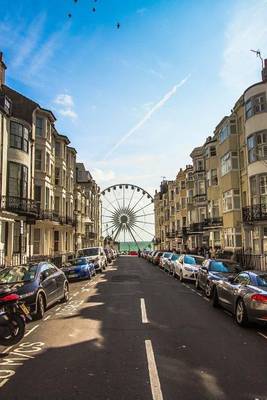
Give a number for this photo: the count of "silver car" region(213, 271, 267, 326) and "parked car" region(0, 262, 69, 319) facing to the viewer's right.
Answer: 0

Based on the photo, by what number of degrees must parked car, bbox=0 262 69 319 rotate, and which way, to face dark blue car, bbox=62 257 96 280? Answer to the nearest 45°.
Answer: approximately 135° to its right

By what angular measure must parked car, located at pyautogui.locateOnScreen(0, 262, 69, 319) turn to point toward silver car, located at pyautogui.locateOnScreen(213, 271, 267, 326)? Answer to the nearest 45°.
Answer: approximately 90° to its left

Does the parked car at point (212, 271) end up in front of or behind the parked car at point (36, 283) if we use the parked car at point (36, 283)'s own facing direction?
behind

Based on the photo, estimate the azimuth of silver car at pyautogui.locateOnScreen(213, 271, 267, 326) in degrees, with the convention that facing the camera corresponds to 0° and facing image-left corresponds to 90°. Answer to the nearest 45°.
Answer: approximately 135°

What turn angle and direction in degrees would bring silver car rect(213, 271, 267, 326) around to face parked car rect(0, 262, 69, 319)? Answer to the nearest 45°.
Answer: approximately 45° to its left

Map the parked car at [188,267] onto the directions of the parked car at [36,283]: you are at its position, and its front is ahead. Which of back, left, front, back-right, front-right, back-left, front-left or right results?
back

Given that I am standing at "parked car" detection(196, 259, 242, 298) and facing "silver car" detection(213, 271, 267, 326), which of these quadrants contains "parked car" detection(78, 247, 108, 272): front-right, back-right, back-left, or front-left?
back-right

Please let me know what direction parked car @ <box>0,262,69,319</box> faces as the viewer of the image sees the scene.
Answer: facing the viewer and to the left of the viewer
